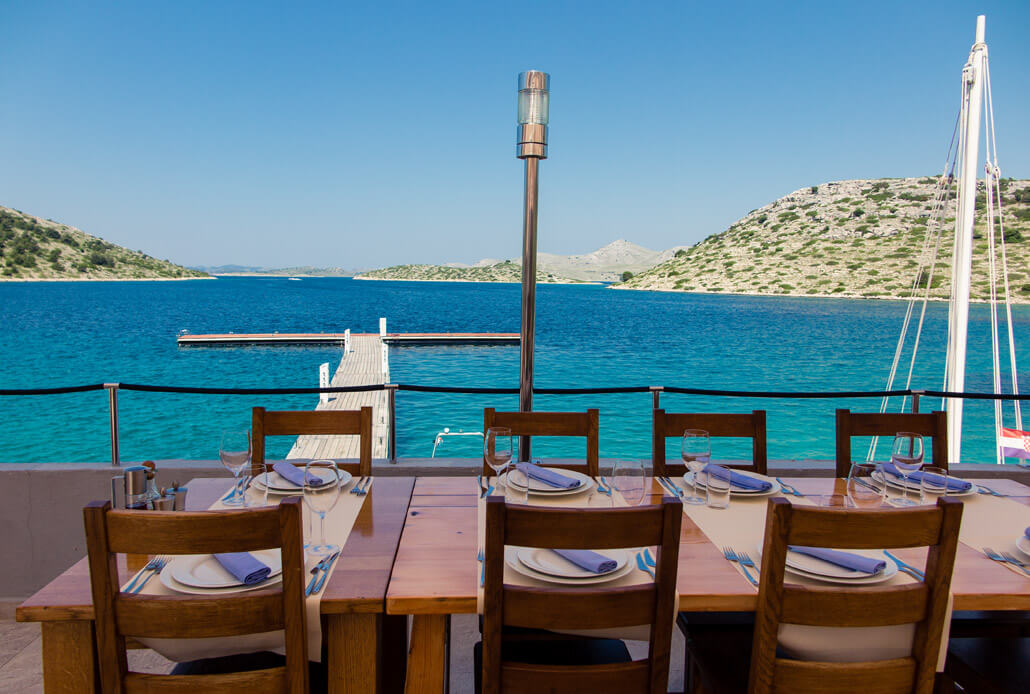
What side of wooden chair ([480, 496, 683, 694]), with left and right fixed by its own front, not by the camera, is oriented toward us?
back

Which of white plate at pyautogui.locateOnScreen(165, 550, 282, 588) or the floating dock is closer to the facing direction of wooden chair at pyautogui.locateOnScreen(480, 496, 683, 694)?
the floating dock

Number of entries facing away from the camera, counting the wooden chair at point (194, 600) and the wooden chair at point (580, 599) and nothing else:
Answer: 2

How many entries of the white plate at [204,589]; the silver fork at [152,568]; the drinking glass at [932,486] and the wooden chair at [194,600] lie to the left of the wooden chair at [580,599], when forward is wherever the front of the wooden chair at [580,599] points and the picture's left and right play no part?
3

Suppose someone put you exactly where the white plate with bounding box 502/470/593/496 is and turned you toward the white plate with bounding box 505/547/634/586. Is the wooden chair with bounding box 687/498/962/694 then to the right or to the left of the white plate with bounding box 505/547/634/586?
left

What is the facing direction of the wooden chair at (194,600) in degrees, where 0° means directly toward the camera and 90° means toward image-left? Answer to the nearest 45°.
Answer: approximately 180°

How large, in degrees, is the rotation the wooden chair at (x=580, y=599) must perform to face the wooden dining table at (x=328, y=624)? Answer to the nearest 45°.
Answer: approximately 90° to its left

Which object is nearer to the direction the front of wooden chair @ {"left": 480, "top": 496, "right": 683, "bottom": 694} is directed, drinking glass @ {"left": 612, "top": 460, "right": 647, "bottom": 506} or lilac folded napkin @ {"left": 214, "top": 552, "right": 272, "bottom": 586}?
the drinking glass
